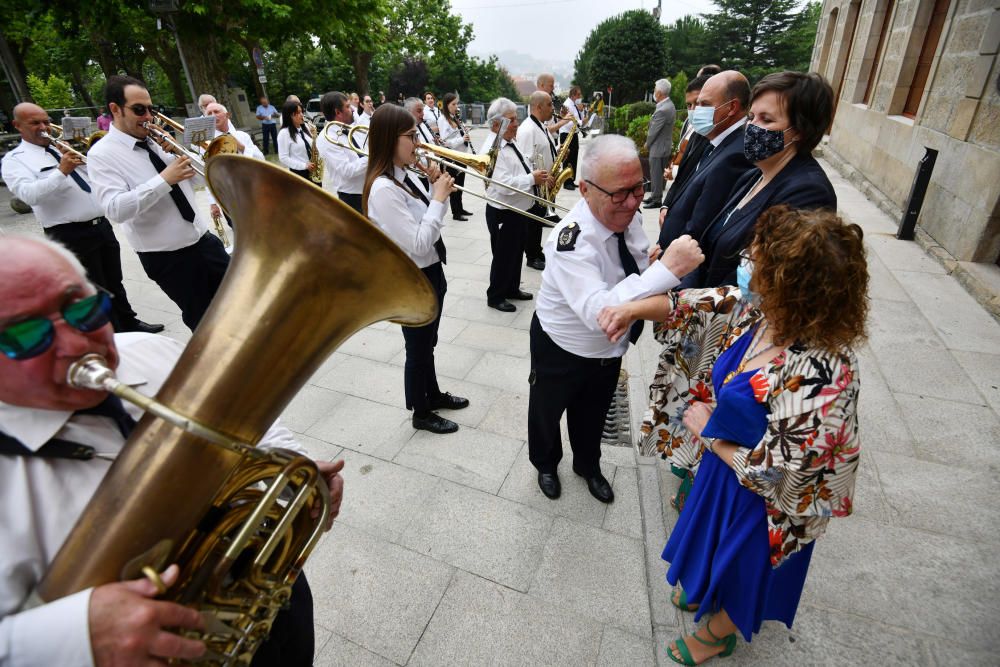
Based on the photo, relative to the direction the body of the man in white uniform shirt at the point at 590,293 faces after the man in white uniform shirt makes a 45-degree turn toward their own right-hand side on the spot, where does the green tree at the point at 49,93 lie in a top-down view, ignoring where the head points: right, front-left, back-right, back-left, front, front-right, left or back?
back-right

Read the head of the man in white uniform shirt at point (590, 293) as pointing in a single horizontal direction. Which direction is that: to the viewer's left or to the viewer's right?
to the viewer's right

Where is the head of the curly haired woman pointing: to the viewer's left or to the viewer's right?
to the viewer's left

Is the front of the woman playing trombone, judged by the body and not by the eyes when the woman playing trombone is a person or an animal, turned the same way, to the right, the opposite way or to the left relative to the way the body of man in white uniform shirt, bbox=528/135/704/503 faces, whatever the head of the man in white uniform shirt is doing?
to the left

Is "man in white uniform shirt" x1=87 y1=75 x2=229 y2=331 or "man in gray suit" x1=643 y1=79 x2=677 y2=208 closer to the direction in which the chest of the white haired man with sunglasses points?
the man in gray suit

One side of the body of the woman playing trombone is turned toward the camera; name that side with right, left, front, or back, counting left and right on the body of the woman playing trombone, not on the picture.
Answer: right

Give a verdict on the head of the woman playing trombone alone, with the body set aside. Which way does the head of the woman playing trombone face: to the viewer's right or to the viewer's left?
to the viewer's right

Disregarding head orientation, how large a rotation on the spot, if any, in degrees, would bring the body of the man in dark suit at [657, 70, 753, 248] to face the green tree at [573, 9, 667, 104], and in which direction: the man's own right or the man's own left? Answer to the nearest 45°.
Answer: approximately 90° to the man's own right

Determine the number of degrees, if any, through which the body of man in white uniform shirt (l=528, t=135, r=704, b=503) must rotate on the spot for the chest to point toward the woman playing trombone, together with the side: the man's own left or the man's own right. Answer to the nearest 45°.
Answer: approximately 180°

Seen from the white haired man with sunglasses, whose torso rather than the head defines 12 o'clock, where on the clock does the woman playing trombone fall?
The woman playing trombone is roughly at 9 o'clock from the white haired man with sunglasses.

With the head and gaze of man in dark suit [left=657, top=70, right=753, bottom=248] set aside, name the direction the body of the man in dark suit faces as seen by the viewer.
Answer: to the viewer's left

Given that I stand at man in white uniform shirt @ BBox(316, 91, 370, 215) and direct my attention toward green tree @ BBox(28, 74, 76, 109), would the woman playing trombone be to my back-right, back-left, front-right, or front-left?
back-left
